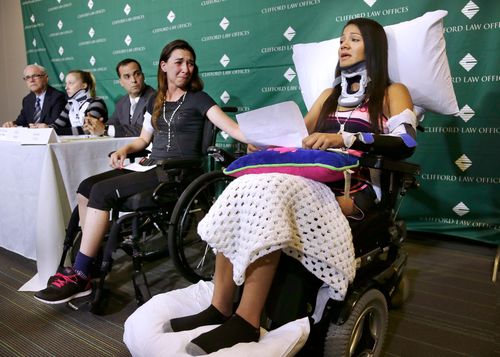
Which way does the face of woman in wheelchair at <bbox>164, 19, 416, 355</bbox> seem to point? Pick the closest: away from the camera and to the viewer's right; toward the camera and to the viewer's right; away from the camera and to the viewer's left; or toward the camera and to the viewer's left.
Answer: toward the camera and to the viewer's left

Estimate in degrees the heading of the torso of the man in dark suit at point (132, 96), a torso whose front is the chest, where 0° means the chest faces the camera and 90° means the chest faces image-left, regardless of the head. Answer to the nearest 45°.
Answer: approximately 45°

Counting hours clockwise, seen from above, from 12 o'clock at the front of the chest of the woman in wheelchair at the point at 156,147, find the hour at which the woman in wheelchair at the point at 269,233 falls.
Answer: the woman in wheelchair at the point at 269,233 is roughly at 10 o'clock from the woman in wheelchair at the point at 156,147.

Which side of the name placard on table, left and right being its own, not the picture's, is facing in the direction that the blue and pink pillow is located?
left

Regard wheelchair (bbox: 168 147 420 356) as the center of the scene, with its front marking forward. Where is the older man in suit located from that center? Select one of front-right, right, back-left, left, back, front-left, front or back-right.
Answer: right

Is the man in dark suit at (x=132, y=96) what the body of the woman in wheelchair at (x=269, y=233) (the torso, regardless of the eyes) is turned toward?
no

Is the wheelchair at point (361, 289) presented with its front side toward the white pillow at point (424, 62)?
no

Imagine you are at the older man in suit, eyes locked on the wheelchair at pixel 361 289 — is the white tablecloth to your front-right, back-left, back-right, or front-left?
front-right

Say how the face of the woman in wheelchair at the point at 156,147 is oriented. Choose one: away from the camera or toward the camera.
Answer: toward the camera

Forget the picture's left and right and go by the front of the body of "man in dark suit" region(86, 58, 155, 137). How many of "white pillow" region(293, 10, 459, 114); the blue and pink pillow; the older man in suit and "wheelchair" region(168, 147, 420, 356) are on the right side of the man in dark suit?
1

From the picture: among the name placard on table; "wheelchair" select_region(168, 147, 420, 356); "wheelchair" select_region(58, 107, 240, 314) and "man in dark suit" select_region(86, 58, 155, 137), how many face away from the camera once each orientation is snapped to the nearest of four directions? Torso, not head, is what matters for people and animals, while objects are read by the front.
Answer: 0

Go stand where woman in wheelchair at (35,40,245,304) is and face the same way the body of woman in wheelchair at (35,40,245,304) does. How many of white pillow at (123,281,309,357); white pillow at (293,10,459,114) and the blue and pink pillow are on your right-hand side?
0

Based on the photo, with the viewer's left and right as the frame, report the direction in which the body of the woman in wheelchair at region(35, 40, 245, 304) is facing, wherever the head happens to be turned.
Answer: facing the viewer and to the left of the viewer

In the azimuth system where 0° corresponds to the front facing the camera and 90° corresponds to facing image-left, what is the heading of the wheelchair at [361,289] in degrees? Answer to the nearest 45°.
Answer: approximately 45°

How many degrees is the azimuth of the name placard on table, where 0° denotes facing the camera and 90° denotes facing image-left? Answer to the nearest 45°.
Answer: approximately 45°

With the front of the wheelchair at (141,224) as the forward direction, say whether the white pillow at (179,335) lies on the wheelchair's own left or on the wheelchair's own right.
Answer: on the wheelchair's own left

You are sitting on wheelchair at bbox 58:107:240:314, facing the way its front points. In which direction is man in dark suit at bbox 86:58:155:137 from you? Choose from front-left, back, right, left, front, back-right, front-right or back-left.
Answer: back-right

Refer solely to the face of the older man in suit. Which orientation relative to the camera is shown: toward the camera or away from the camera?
toward the camera

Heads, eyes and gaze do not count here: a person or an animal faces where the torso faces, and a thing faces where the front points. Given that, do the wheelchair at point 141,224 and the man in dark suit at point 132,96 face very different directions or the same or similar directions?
same or similar directions

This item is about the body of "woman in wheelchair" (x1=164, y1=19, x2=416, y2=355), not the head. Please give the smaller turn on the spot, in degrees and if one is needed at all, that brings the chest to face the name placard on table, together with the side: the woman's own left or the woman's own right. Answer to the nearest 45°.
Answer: approximately 90° to the woman's own right
